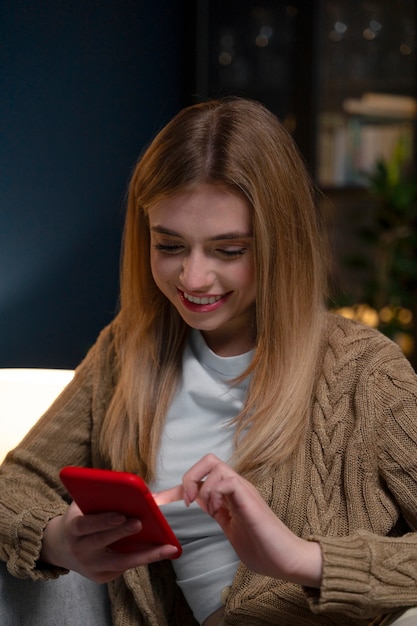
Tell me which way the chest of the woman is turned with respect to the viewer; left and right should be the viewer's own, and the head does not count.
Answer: facing the viewer and to the left of the viewer
